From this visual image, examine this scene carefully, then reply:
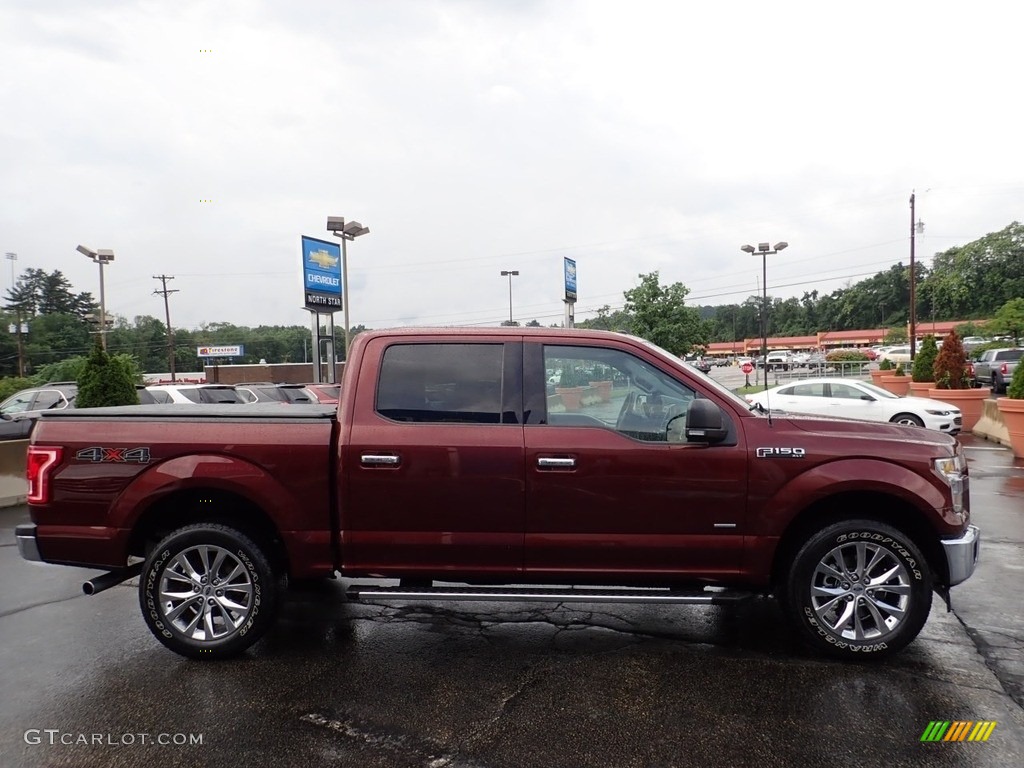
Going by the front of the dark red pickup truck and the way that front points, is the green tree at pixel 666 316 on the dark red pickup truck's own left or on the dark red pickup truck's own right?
on the dark red pickup truck's own left

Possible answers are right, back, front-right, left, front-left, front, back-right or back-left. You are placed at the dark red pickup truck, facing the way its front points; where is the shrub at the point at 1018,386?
front-left

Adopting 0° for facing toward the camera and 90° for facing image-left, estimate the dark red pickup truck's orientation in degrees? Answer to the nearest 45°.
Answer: approximately 270°

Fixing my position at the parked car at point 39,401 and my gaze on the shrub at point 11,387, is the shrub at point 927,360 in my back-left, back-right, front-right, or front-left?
back-right

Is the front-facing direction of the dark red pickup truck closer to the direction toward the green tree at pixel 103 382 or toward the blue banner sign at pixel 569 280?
the blue banner sign

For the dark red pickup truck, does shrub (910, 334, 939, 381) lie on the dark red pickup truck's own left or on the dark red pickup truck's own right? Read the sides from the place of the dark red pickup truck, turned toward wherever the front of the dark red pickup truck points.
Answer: on the dark red pickup truck's own left

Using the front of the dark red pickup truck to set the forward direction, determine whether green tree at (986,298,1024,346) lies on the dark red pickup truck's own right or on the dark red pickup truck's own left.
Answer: on the dark red pickup truck's own left

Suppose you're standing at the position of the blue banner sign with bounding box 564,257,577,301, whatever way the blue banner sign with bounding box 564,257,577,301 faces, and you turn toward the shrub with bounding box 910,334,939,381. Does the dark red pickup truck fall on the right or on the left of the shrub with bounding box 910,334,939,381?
right

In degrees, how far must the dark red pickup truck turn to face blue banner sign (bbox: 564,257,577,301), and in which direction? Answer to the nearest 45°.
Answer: approximately 90° to its left

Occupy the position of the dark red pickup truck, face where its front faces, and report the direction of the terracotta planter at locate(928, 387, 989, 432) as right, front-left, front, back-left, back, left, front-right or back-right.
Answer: front-left

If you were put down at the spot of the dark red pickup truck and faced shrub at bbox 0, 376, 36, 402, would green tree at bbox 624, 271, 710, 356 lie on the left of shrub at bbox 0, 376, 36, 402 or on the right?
right

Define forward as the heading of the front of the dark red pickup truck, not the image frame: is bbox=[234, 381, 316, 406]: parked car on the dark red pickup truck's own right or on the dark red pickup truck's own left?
on the dark red pickup truck's own left

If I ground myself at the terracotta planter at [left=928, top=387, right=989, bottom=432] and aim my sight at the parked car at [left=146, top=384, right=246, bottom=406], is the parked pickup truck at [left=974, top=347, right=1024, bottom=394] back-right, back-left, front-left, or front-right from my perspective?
back-right

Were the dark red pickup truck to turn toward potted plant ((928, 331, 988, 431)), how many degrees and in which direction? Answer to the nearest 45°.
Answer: approximately 45° to its left

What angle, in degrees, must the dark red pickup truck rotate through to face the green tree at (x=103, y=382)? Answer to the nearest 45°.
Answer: approximately 135° to its left
